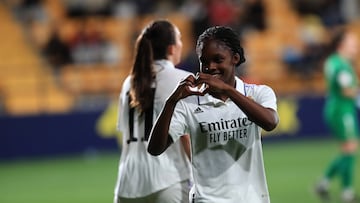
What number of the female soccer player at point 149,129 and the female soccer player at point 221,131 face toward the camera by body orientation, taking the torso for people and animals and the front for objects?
1

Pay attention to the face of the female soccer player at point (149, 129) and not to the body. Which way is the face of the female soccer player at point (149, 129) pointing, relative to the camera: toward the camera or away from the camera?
away from the camera

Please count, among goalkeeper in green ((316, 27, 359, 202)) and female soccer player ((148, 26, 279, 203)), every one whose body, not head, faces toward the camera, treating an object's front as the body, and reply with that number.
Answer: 1

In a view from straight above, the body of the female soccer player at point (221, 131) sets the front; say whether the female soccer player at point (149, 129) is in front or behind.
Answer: behind

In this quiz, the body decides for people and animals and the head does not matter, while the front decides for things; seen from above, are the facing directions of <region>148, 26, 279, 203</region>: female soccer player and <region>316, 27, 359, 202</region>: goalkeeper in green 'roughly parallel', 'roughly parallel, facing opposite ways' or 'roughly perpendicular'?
roughly perpendicular

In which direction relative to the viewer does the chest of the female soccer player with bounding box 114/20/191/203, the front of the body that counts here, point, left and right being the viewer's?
facing away from the viewer and to the right of the viewer

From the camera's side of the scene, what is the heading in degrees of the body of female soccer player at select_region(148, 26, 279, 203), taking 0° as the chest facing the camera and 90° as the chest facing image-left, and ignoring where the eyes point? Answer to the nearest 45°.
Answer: approximately 0°
